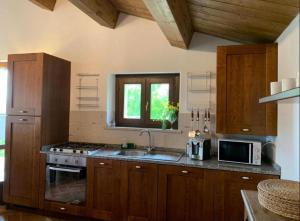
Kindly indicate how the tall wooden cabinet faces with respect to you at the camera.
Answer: facing the viewer and to the left of the viewer

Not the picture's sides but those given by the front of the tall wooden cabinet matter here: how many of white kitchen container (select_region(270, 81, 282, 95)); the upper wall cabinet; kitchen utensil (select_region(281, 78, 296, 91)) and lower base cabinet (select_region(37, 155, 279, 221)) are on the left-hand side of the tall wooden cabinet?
4

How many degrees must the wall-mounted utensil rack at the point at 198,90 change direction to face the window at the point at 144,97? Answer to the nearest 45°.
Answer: approximately 90° to its right

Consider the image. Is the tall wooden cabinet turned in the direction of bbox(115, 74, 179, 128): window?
no

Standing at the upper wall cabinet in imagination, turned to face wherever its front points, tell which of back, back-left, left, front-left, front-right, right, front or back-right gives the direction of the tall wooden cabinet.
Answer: right

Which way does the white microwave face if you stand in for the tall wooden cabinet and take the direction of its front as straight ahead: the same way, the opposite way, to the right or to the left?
the same way

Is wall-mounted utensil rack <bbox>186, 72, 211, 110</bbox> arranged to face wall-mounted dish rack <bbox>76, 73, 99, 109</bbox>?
no

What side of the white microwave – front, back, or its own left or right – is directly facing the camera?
front

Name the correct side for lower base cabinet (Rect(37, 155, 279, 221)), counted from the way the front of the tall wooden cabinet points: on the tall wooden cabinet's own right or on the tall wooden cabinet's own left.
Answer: on the tall wooden cabinet's own left

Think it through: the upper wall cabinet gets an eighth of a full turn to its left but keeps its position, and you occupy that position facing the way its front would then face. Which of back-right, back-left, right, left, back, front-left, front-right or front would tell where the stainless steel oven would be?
back-right

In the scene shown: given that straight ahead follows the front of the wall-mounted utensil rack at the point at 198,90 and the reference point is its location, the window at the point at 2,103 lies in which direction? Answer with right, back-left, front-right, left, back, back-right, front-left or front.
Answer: right

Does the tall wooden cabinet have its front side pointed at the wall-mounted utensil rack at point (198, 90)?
no

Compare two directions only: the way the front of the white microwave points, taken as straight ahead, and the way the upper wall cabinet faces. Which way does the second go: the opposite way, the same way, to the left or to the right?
the same way

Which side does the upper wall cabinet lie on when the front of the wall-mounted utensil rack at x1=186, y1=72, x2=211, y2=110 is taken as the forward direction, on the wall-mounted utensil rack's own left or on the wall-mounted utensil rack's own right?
on the wall-mounted utensil rack's own left

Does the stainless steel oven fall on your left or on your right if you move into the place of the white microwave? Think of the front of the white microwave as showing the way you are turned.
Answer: on your right

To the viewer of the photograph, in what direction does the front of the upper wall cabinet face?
facing the viewer

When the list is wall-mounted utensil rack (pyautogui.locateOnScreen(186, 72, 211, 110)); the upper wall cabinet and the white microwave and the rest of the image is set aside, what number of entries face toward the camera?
3
